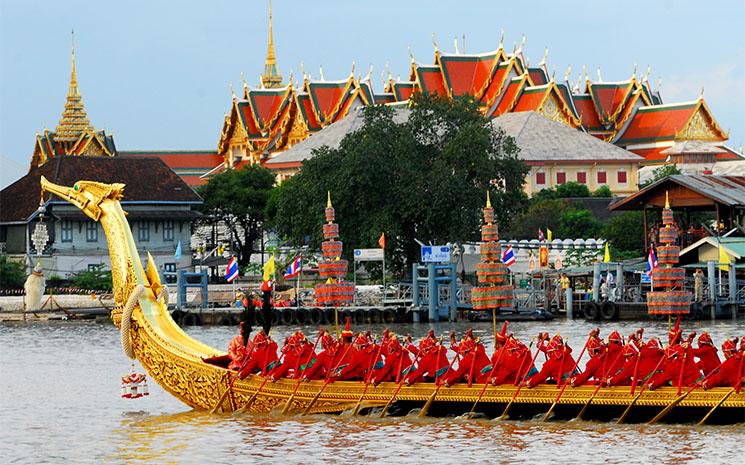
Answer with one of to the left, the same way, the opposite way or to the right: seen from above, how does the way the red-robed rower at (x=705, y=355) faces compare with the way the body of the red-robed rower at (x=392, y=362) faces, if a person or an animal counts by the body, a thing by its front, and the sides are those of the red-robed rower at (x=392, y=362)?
the same way

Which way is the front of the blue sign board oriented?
toward the camera

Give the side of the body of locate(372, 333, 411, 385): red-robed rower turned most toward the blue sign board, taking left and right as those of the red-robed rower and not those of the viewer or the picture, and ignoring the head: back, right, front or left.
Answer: right

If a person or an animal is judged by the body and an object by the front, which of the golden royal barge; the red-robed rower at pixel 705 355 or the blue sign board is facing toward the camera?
the blue sign board

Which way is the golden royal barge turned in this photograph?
to the viewer's left

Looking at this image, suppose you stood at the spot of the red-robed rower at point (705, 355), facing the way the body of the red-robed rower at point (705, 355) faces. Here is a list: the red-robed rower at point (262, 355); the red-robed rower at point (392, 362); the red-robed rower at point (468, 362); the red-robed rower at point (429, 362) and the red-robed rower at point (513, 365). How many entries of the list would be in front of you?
5

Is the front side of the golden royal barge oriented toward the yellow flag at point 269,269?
no

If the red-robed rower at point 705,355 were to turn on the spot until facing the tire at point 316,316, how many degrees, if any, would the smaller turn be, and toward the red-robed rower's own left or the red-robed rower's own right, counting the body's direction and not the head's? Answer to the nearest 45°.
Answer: approximately 45° to the red-robed rower's own right

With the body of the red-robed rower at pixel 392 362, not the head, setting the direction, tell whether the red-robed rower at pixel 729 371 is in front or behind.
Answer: behind

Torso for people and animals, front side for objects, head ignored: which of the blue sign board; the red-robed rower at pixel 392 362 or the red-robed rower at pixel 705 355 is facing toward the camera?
the blue sign board

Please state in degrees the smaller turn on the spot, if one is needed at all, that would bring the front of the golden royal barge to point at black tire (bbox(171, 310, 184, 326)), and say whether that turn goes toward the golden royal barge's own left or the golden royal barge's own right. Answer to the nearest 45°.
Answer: approximately 90° to the golden royal barge's own right

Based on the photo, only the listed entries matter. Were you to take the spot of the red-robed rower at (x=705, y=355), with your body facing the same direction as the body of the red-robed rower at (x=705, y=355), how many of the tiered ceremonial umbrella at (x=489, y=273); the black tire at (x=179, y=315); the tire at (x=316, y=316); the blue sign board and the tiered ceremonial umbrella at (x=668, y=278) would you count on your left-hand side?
0

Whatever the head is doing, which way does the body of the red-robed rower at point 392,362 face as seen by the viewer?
to the viewer's left

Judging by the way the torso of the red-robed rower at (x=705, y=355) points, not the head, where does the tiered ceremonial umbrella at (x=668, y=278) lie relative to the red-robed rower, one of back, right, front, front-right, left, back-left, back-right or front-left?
right
